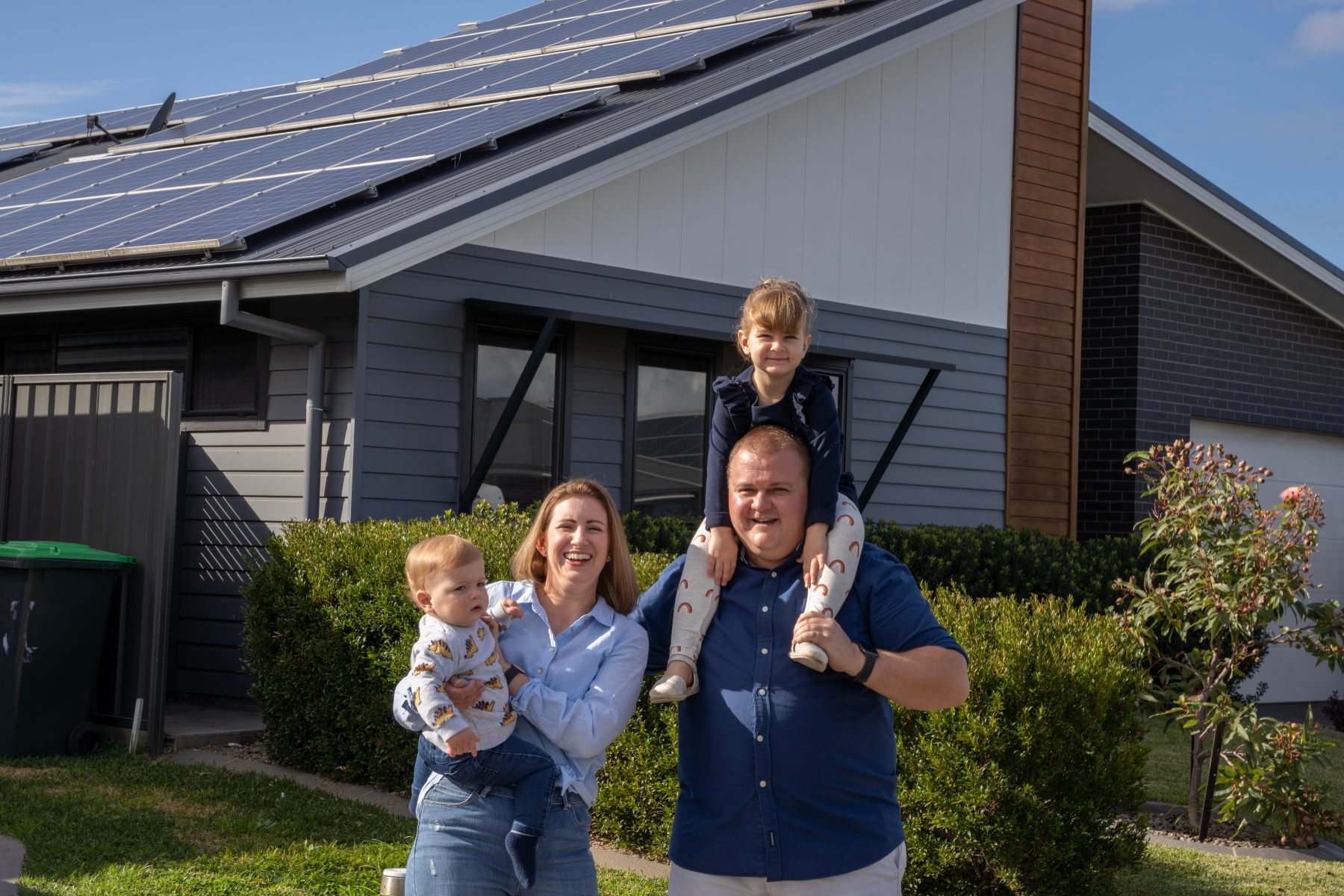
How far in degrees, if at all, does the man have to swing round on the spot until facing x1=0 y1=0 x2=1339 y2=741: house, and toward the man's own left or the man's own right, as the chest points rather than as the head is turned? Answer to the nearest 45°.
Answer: approximately 180°

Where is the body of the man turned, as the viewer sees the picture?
toward the camera

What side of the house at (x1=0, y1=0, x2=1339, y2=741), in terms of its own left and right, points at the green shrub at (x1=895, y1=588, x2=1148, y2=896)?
front

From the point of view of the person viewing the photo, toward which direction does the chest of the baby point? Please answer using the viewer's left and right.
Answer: facing the viewer and to the right of the viewer

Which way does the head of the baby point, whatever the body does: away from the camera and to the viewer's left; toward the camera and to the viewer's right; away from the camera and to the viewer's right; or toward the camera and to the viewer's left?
toward the camera and to the viewer's right

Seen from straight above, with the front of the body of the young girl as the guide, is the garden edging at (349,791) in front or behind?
behind

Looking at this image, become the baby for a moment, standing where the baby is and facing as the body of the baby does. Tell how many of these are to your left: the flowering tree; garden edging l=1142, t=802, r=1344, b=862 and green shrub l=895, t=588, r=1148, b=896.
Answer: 3

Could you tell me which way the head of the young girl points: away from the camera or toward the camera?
toward the camera

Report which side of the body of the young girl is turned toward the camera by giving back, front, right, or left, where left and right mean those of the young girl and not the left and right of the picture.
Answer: front

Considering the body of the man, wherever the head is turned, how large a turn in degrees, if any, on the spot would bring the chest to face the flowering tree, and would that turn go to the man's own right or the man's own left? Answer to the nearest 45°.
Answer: approximately 135° to the man's own left

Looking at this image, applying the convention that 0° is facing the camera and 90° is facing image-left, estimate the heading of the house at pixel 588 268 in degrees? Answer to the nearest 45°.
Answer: approximately 315°

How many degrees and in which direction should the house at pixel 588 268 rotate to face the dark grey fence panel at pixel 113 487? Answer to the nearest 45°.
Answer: approximately 90° to its right

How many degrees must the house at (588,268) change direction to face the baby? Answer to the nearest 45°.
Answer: approximately 45° to its right
